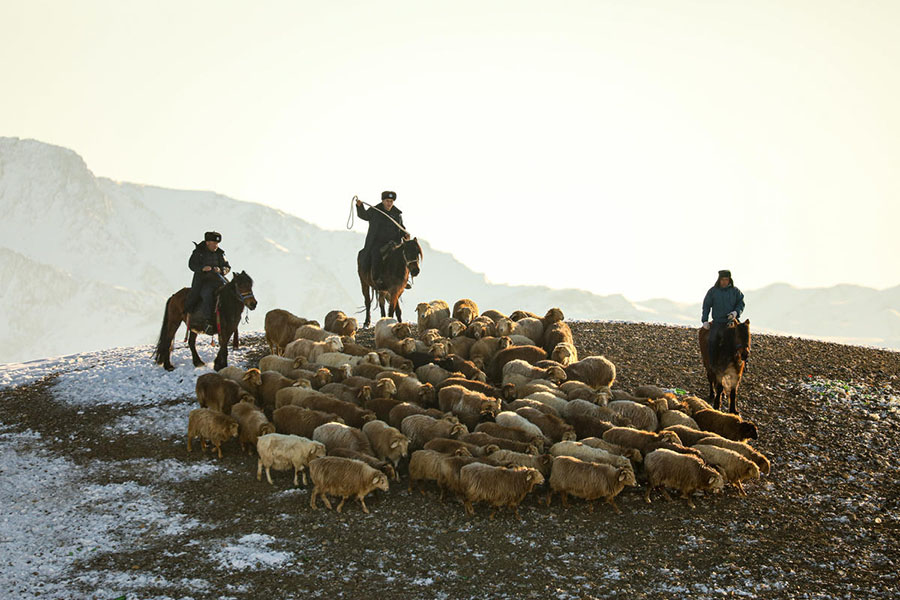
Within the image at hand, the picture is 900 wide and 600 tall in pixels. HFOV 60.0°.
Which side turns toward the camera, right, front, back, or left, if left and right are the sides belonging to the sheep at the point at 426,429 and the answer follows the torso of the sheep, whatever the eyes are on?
right

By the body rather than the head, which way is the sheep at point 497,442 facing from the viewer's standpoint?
to the viewer's right

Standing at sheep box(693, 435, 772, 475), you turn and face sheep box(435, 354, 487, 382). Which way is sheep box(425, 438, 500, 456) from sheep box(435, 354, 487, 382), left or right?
left

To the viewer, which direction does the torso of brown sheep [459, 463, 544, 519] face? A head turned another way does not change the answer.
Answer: to the viewer's right

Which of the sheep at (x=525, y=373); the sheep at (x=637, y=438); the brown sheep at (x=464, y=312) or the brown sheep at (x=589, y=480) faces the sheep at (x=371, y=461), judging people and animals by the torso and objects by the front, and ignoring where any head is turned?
the brown sheep at (x=464, y=312)

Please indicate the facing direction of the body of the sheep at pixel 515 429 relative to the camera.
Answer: to the viewer's right

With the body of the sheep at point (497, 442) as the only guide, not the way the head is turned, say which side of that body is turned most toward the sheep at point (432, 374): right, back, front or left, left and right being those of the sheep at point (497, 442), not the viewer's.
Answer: left

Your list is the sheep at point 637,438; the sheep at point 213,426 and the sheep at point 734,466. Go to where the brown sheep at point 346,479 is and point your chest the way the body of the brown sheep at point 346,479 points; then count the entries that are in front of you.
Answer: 2

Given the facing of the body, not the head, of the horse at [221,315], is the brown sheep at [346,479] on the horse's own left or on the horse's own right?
on the horse's own right

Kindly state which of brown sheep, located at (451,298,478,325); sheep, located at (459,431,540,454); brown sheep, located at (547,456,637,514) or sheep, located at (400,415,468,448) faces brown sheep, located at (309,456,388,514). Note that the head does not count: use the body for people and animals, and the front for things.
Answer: brown sheep, located at (451,298,478,325)

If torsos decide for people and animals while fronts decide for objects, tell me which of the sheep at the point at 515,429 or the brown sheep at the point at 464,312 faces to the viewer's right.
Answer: the sheep

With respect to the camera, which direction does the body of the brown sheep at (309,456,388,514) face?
to the viewer's right
